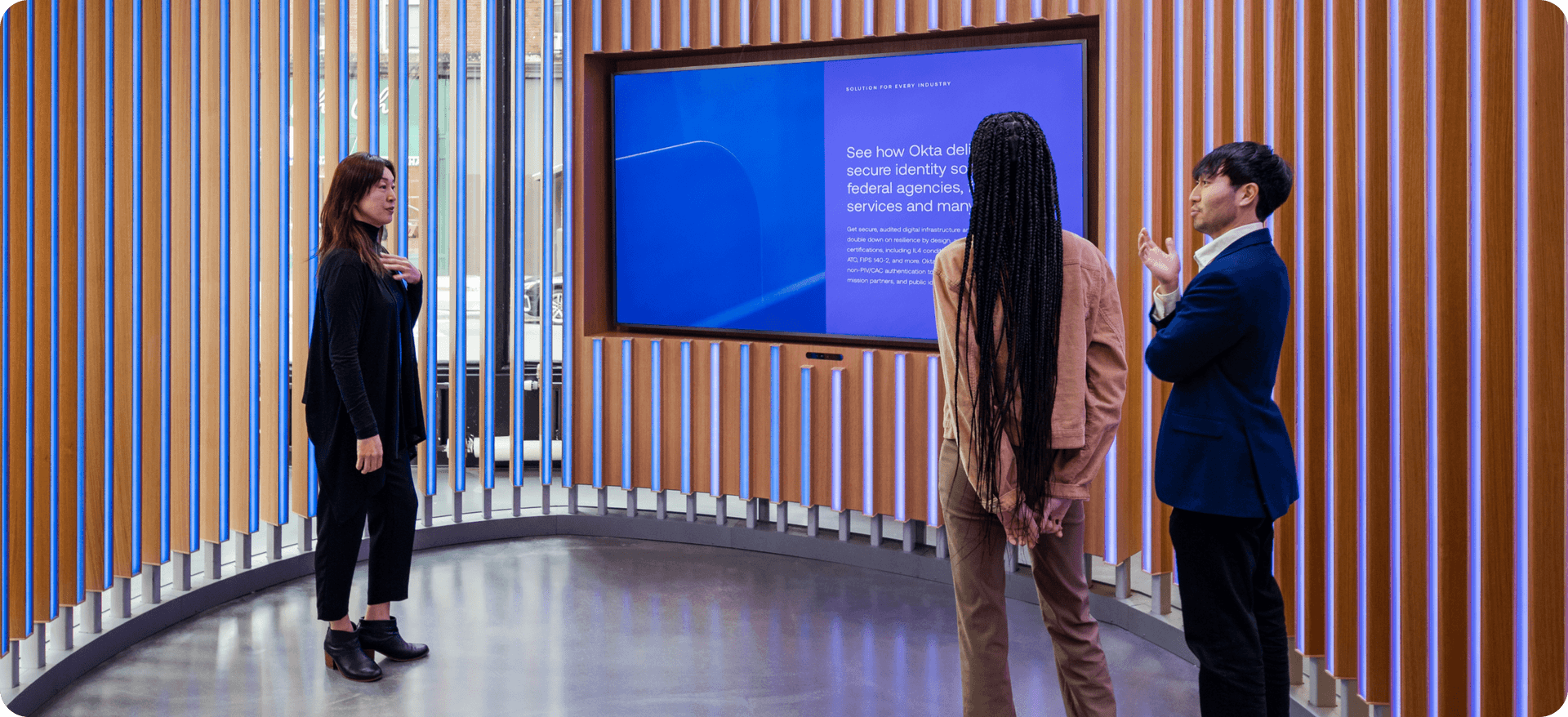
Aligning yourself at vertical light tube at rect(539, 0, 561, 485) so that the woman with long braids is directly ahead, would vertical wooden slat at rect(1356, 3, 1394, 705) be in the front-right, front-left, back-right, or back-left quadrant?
front-left

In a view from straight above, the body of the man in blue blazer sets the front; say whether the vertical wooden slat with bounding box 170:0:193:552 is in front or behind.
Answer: in front

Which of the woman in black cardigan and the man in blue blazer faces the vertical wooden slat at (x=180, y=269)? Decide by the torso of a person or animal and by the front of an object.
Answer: the man in blue blazer

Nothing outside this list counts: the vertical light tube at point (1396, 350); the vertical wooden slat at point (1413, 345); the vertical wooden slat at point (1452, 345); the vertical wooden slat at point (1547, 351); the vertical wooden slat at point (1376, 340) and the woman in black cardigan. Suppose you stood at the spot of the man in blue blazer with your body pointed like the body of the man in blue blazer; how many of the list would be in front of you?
1

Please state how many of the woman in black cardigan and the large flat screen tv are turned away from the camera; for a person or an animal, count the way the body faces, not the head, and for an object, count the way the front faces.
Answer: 0

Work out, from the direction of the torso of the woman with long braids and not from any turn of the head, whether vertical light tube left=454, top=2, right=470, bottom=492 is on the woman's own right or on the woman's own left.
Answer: on the woman's own left

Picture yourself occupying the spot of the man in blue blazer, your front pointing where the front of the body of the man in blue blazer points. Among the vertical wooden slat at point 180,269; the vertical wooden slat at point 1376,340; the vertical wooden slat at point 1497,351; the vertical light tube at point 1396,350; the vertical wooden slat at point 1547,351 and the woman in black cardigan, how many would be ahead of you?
2

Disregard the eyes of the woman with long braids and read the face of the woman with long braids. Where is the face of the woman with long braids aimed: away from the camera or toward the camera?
away from the camera

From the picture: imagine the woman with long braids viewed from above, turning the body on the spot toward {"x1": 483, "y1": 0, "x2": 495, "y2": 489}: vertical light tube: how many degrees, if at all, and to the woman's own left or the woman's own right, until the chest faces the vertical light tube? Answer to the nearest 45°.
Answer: approximately 45° to the woman's own left

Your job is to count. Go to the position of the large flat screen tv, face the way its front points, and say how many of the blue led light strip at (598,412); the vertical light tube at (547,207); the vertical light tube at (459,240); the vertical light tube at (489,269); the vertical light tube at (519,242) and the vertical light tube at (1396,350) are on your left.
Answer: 1

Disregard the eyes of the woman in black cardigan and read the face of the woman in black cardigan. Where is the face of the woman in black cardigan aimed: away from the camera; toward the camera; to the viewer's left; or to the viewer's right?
to the viewer's right

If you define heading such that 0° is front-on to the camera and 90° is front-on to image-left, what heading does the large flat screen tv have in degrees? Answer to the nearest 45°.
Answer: approximately 45°

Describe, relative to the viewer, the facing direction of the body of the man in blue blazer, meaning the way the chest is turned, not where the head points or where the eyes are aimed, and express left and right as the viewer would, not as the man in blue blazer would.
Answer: facing to the left of the viewer

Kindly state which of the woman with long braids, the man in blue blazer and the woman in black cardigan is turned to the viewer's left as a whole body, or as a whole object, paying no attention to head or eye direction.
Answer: the man in blue blazer

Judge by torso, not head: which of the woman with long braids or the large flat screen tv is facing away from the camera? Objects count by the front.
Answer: the woman with long braids

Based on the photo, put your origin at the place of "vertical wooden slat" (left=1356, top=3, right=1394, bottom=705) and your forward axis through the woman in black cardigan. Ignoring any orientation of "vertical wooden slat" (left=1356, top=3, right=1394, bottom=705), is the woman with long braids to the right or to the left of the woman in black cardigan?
left

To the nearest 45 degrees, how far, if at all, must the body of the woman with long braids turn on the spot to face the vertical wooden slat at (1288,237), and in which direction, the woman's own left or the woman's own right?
approximately 45° to the woman's own right

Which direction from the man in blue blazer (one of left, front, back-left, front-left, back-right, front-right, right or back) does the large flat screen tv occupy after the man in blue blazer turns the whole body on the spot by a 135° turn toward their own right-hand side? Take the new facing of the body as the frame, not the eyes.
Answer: left

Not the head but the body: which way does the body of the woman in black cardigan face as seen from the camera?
to the viewer's right

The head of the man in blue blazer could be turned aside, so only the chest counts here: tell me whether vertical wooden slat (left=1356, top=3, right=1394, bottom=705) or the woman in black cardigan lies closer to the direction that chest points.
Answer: the woman in black cardigan

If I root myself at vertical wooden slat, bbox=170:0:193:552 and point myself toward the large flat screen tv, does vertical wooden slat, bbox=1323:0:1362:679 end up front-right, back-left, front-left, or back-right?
front-right

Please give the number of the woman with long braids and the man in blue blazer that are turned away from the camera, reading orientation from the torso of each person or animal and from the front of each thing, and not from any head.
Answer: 1
